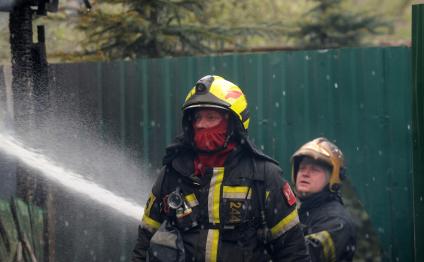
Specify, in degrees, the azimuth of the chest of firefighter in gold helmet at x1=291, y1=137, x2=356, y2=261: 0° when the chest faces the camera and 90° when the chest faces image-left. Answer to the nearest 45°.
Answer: approximately 45°

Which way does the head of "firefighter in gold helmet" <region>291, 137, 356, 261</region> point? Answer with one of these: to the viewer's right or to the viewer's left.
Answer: to the viewer's left

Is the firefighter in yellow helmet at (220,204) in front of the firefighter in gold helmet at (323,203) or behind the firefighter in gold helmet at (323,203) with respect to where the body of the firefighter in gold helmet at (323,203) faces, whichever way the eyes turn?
in front

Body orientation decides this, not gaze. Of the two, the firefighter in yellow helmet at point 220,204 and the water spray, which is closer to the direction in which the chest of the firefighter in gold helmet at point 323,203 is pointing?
the firefighter in yellow helmet

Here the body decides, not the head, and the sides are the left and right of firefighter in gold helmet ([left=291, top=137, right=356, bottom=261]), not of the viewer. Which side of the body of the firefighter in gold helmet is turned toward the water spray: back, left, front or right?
right
